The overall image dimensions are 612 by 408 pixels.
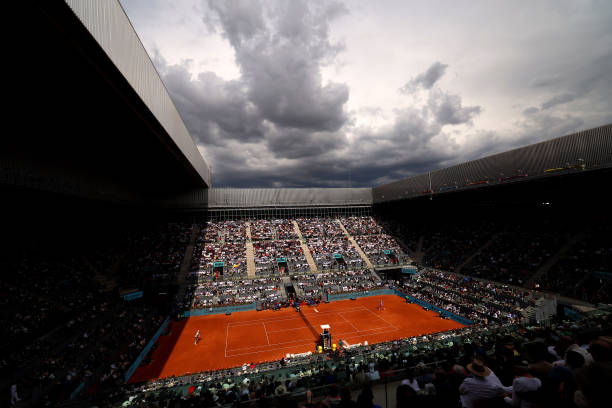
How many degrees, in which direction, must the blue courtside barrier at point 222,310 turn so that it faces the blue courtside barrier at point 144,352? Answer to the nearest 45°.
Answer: approximately 45° to its right

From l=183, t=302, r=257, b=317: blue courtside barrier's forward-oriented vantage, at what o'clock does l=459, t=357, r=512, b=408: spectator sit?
The spectator is roughly at 12 o'clock from the blue courtside barrier.

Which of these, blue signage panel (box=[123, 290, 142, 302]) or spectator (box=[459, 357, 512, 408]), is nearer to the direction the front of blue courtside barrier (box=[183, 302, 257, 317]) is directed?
the spectator

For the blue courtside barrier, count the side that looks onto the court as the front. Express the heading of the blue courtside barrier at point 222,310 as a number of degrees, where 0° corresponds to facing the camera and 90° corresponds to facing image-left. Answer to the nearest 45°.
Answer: approximately 0°

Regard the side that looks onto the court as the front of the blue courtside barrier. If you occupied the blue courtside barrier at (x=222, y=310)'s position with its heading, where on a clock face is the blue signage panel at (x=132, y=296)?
The blue signage panel is roughly at 3 o'clock from the blue courtside barrier.
